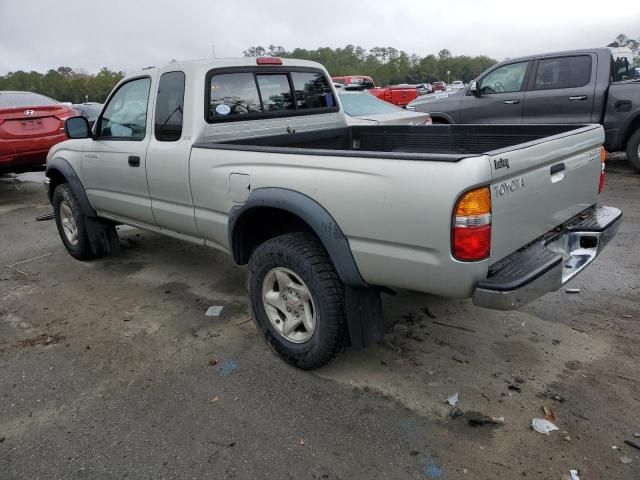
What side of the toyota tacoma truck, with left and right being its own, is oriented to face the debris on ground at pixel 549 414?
back

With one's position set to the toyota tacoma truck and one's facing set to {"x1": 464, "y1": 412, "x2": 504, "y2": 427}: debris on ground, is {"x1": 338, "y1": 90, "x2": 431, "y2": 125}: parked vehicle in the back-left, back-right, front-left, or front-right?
back-left

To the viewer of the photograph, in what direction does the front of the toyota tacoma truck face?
facing away from the viewer and to the left of the viewer

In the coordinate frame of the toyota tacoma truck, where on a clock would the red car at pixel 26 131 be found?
The red car is roughly at 12 o'clock from the toyota tacoma truck.

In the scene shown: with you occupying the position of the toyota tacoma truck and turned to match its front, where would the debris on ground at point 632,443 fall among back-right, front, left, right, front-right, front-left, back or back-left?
back

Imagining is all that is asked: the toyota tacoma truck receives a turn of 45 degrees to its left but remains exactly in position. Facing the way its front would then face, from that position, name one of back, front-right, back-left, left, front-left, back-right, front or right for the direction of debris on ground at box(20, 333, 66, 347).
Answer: front

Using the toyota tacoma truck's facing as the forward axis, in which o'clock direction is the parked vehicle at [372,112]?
The parked vehicle is roughly at 2 o'clock from the toyota tacoma truck.

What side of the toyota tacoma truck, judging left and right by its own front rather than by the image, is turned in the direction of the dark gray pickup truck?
right
